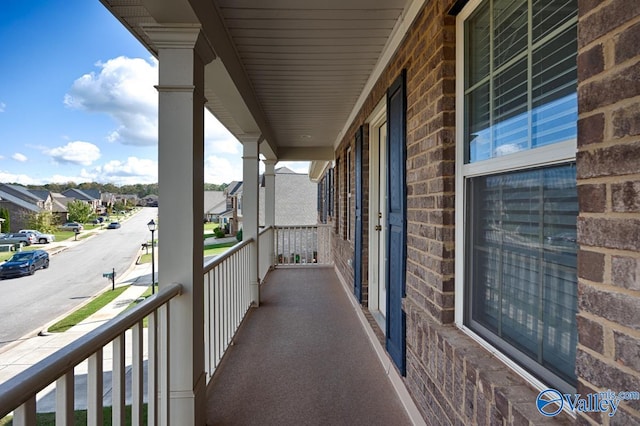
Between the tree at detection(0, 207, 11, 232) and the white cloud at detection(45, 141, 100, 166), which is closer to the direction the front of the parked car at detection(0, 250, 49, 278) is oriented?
the tree

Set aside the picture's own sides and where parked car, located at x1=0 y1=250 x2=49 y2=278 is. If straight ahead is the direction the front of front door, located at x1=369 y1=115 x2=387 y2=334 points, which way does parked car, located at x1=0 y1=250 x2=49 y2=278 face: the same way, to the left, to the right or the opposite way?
to the left

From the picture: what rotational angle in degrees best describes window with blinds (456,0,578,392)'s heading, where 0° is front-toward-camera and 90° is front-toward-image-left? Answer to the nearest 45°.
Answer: approximately 45°

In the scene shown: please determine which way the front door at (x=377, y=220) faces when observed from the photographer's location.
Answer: facing to the left of the viewer

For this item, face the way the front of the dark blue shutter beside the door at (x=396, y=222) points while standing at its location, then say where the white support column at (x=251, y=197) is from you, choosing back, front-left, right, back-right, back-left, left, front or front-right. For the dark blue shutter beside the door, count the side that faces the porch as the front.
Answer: front-right

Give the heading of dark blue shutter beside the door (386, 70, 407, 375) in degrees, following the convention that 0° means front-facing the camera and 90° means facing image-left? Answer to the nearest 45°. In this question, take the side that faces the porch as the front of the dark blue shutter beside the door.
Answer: approximately 90°

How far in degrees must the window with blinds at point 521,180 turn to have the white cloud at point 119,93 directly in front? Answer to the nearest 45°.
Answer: approximately 45° to its right
